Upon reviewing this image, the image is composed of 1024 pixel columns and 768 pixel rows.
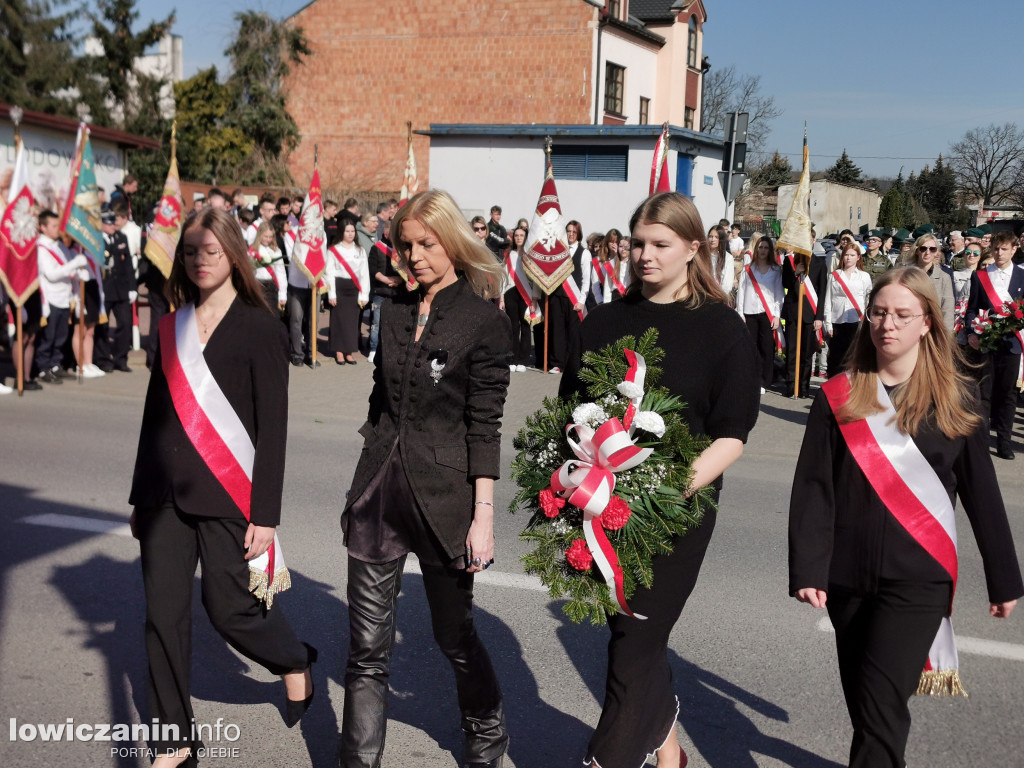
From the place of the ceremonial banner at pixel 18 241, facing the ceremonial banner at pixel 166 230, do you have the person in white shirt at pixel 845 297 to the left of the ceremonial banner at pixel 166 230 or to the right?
right

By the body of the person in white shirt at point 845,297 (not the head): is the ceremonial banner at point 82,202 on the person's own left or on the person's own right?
on the person's own right

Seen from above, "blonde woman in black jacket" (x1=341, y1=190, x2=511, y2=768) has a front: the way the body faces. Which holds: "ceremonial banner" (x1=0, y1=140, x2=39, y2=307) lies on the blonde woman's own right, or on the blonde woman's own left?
on the blonde woman's own right

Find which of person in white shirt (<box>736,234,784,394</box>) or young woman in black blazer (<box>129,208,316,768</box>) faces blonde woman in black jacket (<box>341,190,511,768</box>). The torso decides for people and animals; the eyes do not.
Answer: the person in white shirt

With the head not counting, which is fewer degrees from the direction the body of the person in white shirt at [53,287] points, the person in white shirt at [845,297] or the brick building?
the person in white shirt

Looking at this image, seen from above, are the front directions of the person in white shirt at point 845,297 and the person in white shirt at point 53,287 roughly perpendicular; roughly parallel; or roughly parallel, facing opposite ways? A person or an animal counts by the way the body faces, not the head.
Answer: roughly perpendicular

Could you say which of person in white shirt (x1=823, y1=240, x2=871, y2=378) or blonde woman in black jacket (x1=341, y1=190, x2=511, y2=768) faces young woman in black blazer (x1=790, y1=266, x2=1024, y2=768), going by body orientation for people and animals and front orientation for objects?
the person in white shirt

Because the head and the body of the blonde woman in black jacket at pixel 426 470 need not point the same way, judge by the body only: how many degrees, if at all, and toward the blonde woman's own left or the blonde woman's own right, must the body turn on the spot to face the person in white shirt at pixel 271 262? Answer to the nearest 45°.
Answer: approximately 135° to the blonde woman's own right

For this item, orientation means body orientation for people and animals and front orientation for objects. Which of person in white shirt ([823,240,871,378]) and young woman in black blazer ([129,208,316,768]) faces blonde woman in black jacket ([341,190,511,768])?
the person in white shirt

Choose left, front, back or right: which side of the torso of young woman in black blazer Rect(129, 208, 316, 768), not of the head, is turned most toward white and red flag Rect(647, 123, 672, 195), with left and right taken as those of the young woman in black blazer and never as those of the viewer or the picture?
back

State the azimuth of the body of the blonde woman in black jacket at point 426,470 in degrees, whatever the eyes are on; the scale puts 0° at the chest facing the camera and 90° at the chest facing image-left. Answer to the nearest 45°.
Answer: approximately 45°

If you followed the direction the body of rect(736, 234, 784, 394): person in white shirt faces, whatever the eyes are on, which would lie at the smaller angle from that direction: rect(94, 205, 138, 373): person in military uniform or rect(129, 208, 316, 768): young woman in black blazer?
the young woman in black blazer

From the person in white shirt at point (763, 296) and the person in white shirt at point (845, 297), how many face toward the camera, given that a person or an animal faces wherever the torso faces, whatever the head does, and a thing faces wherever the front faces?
2
